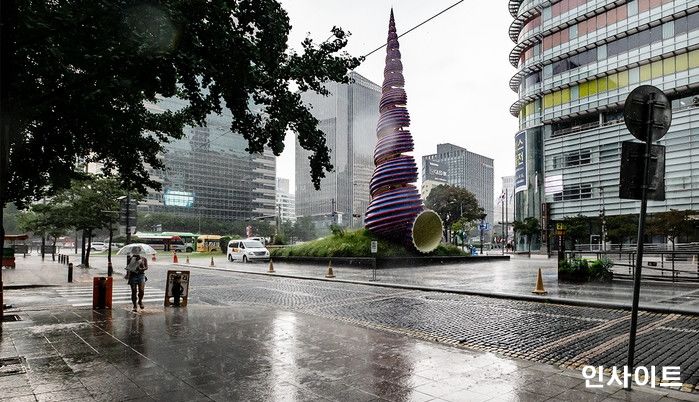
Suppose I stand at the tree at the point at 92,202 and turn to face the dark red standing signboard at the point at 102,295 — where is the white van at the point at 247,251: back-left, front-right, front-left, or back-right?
back-left

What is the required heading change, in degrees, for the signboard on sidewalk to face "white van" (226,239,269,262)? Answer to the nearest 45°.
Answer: approximately 180°

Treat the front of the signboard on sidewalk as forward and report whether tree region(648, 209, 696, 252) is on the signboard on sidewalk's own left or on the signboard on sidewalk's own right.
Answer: on the signboard on sidewalk's own left

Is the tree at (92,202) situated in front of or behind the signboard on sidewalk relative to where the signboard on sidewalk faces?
behind

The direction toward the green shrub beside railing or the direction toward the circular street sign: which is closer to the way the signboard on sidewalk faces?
the circular street sign

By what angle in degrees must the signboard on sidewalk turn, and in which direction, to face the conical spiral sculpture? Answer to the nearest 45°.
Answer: approximately 135° to its left

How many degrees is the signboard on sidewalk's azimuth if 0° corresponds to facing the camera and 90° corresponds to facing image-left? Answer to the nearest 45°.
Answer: approximately 0°

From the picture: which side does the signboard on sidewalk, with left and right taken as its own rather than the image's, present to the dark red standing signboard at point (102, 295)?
right

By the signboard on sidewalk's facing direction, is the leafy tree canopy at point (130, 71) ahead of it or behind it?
ahead

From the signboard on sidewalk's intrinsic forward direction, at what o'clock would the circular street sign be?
The circular street sign is roughly at 11 o'clock from the signboard on sidewalk.
